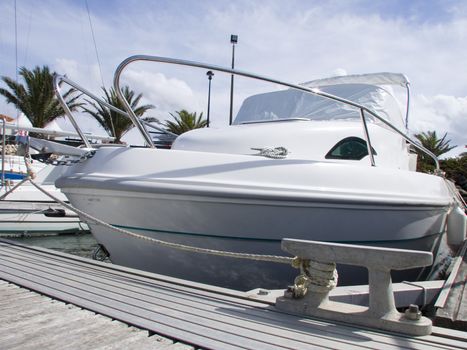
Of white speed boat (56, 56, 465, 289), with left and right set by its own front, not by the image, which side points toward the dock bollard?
left

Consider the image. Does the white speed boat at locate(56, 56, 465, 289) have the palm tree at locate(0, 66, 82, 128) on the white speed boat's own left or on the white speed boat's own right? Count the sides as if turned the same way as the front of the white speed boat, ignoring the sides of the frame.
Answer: on the white speed boat's own right

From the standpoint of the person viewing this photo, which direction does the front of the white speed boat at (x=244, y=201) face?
facing the viewer and to the left of the viewer

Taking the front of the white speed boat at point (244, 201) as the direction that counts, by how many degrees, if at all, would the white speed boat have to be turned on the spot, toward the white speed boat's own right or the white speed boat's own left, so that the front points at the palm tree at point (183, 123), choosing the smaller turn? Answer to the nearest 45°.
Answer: approximately 135° to the white speed boat's own right
